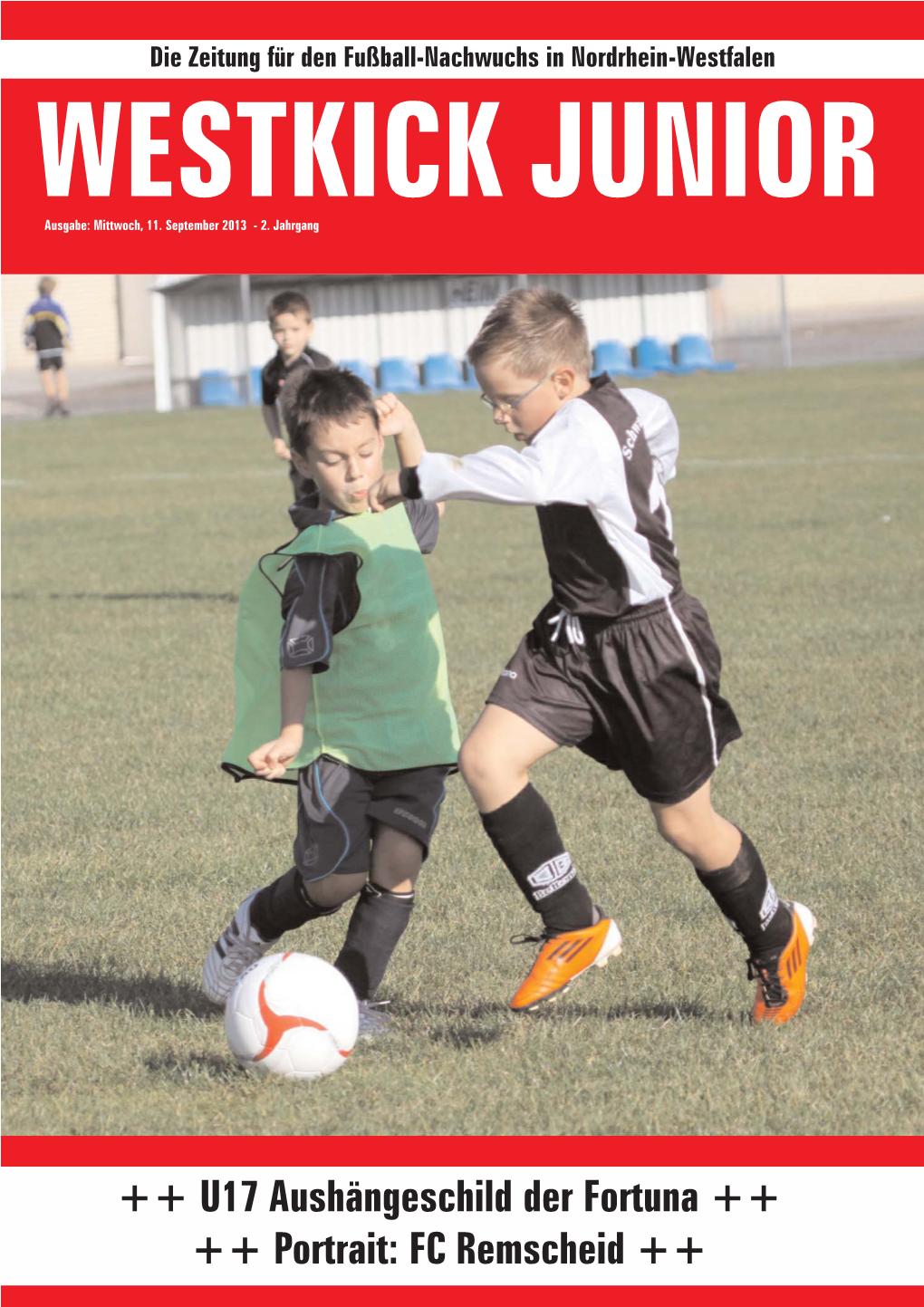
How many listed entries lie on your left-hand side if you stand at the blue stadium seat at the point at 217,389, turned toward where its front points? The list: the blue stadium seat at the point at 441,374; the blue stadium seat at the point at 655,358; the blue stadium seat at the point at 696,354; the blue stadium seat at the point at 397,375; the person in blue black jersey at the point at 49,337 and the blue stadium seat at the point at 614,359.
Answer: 5

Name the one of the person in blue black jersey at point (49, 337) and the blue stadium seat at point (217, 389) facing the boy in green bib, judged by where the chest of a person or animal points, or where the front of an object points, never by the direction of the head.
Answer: the blue stadium seat

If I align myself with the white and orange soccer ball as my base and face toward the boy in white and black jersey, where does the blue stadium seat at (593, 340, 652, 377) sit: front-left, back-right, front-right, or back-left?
front-left

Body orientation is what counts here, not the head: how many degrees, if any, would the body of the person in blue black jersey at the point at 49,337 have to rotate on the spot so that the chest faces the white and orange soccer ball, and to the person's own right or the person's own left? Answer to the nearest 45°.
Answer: approximately 180°

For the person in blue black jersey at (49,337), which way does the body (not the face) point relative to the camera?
away from the camera

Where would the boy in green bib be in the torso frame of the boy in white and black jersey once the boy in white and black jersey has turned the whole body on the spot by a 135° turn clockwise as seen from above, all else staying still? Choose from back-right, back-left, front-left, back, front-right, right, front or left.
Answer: left

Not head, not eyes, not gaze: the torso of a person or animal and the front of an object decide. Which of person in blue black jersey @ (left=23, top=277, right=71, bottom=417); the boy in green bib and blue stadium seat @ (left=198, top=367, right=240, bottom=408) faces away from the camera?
the person in blue black jersey

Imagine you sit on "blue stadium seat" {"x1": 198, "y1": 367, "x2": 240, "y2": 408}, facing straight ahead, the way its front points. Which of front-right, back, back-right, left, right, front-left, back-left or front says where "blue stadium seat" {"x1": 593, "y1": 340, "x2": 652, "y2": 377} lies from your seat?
left

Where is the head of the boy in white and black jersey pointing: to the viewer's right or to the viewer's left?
to the viewer's left

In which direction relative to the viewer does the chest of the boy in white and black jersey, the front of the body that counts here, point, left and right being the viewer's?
facing the viewer and to the left of the viewer

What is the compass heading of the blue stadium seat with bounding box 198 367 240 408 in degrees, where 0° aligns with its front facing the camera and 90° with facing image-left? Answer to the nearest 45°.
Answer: approximately 0°

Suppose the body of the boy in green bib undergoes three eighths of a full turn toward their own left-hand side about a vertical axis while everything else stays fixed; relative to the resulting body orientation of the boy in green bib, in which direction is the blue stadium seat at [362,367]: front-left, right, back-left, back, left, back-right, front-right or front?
front

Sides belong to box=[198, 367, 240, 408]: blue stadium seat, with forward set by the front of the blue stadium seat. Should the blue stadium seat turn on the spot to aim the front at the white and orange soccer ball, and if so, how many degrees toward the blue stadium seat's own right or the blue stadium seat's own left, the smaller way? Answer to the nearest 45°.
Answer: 0° — it already faces it

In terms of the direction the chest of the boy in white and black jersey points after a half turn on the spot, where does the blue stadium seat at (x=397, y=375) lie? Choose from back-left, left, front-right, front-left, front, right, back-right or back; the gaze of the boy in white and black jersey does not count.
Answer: front-left

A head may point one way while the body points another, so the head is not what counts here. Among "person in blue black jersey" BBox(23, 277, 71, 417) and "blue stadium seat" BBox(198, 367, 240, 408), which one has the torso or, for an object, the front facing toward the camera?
the blue stadium seat

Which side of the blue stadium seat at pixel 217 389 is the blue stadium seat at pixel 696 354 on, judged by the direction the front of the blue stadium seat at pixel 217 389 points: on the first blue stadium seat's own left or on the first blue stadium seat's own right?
on the first blue stadium seat's own left

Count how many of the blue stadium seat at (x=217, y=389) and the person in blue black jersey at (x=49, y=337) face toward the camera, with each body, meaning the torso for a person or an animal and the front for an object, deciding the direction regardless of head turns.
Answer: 1

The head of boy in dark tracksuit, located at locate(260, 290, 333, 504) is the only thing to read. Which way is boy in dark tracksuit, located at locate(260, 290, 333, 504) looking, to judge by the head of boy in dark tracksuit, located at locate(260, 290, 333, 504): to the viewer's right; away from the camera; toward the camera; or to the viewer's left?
toward the camera
